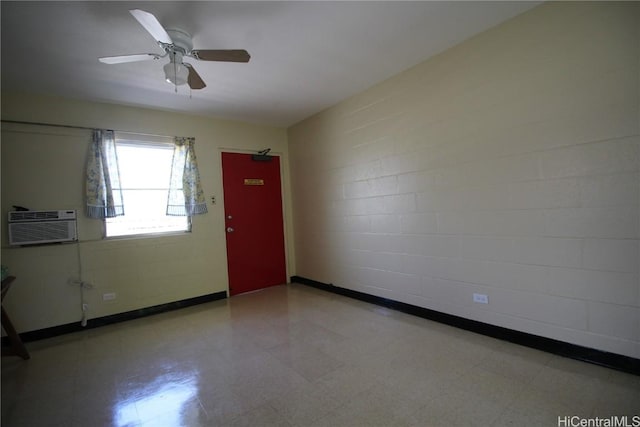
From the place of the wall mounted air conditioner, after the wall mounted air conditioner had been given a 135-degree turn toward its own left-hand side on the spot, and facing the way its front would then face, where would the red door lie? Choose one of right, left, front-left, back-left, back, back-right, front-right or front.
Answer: front-right

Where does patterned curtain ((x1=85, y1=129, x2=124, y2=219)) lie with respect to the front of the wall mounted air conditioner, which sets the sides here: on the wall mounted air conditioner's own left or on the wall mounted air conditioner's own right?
on the wall mounted air conditioner's own left

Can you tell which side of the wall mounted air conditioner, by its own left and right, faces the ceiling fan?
front

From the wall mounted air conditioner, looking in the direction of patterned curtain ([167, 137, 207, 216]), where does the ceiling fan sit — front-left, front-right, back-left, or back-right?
front-right

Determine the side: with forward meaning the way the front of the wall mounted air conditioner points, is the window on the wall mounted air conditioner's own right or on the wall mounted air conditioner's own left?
on the wall mounted air conditioner's own left

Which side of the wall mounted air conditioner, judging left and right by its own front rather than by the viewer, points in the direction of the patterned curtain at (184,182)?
left

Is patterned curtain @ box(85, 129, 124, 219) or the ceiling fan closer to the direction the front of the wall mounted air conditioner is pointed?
the ceiling fan

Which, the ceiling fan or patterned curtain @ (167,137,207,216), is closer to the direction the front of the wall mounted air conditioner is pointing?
the ceiling fan

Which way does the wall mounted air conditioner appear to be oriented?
toward the camera

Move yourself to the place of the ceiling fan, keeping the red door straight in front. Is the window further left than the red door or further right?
left
